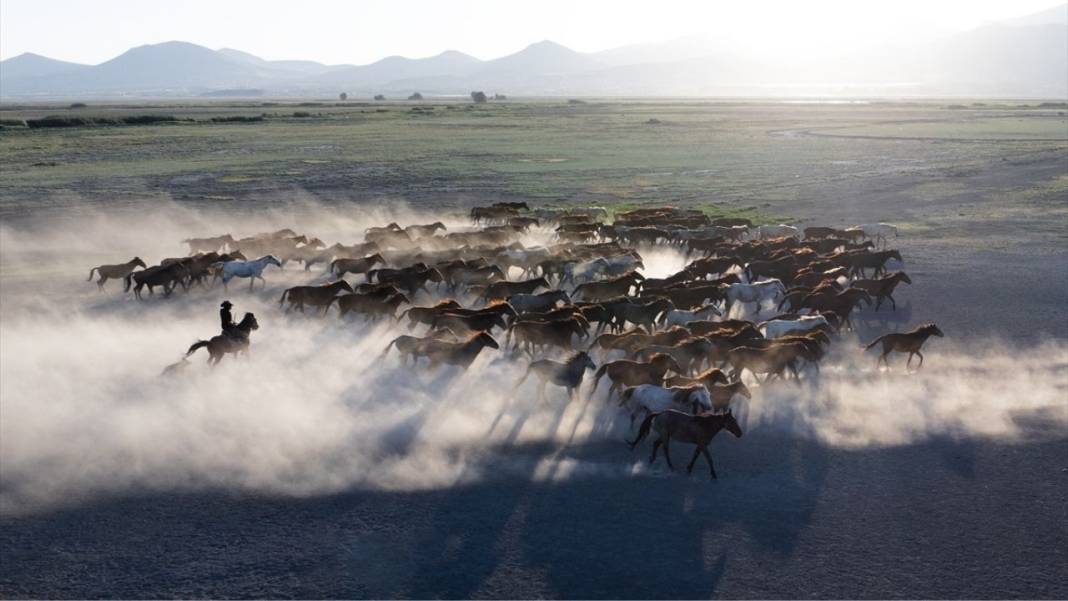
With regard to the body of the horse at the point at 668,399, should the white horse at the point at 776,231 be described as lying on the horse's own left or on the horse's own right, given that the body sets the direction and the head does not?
on the horse's own left

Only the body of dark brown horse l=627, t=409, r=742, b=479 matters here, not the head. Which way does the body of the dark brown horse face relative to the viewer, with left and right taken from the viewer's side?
facing to the right of the viewer

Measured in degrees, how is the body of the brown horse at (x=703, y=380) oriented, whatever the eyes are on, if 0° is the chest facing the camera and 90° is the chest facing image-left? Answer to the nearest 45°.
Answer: approximately 270°

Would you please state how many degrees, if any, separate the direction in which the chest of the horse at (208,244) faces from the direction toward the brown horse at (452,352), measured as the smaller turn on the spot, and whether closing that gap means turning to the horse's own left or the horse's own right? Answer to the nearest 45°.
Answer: approximately 90° to the horse's own right

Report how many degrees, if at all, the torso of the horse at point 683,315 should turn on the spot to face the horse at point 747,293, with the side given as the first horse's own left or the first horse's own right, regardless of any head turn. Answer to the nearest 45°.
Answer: approximately 45° to the first horse's own left

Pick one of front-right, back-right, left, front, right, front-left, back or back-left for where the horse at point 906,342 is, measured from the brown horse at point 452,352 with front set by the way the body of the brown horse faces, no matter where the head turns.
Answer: front

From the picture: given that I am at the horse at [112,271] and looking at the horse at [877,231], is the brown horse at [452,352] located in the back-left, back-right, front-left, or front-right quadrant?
front-right

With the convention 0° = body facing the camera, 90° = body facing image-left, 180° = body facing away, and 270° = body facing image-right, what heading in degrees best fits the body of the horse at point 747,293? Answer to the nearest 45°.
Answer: approximately 270°

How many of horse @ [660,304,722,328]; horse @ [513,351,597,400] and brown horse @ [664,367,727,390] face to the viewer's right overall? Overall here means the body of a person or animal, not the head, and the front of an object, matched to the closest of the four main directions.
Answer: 3

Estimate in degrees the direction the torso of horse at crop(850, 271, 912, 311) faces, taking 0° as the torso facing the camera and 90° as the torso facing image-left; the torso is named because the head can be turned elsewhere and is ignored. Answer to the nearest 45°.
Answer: approximately 270°

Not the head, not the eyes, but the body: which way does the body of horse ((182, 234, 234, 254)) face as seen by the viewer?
to the viewer's right

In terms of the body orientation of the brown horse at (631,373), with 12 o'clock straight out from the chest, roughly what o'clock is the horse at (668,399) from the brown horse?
The horse is roughly at 2 o'clock from the brown horse.

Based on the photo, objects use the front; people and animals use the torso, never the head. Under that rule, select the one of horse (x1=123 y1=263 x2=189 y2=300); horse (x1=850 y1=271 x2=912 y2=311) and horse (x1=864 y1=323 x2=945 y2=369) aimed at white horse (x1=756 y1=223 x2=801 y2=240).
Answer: horse (x1=123 y1=263 x2=189 y2=300)

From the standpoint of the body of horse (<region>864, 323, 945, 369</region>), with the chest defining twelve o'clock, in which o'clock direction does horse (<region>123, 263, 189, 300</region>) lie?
horse (<region>123, 263, 189, 300</region>) is roughly at 6 o'clock from horse (<region>864, 323, 945, 369</region>).

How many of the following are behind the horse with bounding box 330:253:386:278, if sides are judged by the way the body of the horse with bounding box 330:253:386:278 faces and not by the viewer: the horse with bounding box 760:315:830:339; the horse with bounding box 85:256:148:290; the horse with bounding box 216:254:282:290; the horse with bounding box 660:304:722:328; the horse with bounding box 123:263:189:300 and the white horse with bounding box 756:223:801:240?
3

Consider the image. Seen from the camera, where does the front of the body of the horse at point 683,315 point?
to the viewer's right

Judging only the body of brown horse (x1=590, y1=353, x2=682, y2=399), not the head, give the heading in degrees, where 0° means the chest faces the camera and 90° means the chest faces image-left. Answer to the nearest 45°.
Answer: approximately 270°
